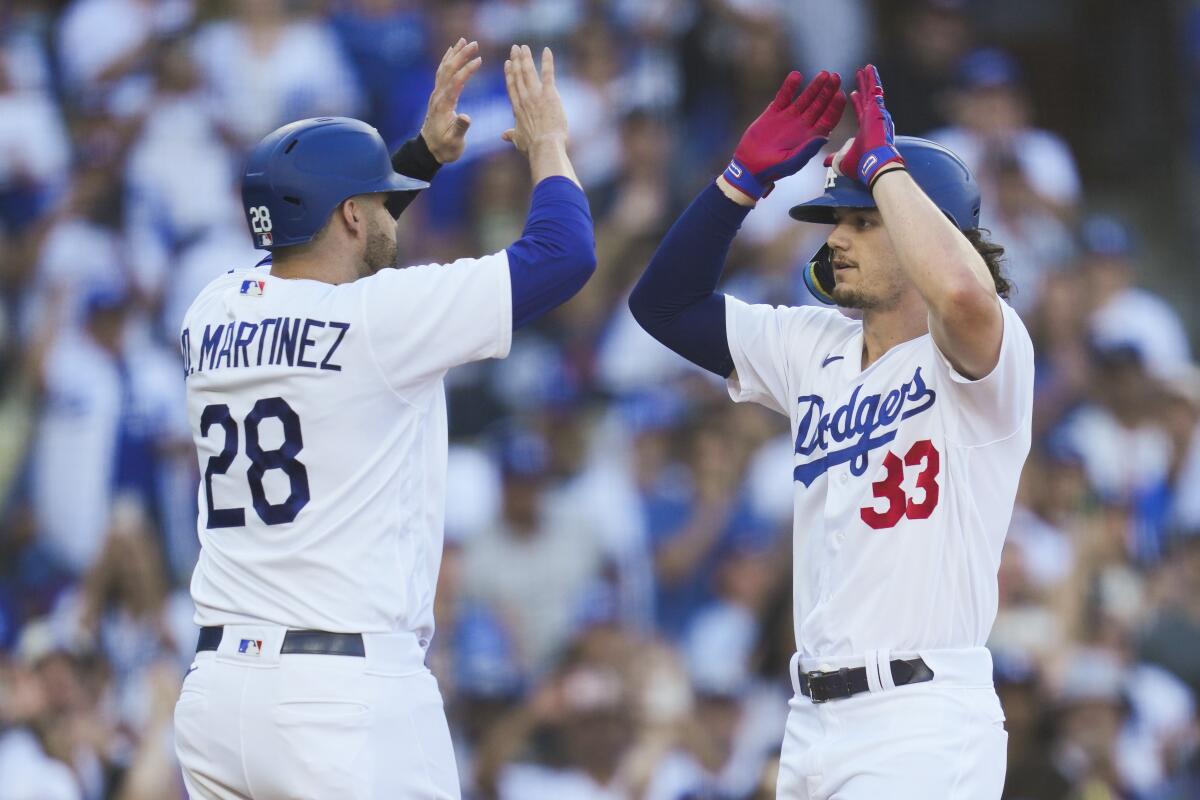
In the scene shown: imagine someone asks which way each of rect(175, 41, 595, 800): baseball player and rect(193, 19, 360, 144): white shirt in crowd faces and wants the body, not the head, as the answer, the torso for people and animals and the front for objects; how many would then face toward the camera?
1

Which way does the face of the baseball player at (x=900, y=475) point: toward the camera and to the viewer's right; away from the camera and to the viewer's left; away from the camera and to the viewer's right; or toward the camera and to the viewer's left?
toward the camera and to the viewer's left

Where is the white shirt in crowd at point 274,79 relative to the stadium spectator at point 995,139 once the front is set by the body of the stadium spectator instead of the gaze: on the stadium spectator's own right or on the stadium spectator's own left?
on the stadium spectator's own right

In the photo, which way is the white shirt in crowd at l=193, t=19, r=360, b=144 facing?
toward the camera

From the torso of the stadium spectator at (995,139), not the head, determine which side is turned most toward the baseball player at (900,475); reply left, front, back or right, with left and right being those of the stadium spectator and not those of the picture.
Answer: front

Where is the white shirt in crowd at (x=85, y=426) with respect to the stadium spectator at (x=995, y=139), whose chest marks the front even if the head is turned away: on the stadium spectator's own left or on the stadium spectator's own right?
on the stadium spectator's own right

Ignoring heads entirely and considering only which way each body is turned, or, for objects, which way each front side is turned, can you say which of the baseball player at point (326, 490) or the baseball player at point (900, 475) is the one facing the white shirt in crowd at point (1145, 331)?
the baseball player at point (326, 490)

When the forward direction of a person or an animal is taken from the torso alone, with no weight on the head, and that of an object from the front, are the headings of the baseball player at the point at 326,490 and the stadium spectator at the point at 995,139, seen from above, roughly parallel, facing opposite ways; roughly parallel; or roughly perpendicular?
roughly parallel, facing opposite ways

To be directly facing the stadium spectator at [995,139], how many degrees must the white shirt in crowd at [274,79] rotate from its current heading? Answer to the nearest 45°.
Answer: approximately 90° to its left

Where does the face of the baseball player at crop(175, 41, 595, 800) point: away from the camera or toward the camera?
away from the camera

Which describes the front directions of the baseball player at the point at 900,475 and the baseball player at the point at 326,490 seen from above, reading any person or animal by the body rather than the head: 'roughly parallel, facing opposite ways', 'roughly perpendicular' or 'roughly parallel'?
roughly parallel, facing opposite ways

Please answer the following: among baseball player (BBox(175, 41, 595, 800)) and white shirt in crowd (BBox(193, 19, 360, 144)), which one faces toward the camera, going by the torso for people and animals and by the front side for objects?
the white shirt in crowd

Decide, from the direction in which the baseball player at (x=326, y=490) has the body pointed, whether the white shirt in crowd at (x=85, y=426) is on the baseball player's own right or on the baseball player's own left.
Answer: on the baseball player's own left

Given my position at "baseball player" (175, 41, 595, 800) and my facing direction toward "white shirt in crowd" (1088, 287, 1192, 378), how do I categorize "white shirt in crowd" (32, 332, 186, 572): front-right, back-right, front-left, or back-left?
front-left

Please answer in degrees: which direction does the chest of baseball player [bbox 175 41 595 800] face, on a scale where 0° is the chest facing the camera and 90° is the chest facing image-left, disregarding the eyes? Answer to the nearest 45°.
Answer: approximately 225°
